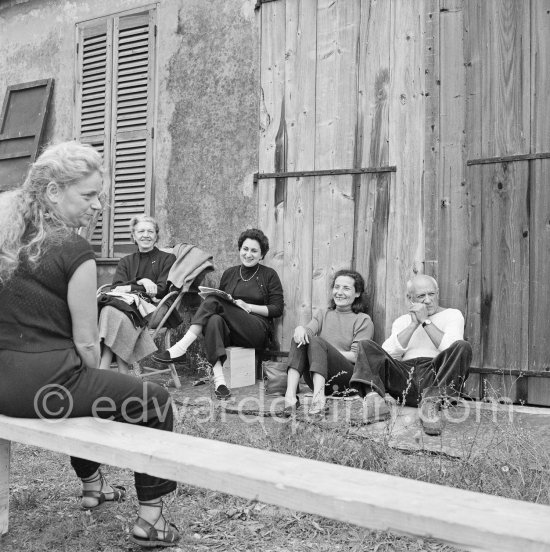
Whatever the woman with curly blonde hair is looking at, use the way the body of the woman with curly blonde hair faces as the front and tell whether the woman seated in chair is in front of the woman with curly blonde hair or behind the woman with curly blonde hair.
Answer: in front

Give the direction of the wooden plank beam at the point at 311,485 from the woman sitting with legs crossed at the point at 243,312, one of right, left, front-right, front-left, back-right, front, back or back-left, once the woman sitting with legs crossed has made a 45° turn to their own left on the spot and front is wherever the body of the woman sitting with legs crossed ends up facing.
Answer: front

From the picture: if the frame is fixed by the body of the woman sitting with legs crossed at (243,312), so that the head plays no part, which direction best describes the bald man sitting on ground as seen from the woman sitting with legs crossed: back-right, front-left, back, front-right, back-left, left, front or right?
left

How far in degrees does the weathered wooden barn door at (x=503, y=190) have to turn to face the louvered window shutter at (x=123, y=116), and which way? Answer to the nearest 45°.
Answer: approximately 90° to its right

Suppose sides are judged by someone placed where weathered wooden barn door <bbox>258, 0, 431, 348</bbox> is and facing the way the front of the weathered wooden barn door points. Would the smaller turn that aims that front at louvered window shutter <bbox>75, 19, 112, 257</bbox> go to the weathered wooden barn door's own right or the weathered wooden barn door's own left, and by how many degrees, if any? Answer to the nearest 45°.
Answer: approximately 135° to the weathered wooden barn door's own right

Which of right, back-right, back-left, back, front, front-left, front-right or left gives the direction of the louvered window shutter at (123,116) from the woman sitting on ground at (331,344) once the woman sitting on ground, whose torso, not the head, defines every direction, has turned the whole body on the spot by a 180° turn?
left

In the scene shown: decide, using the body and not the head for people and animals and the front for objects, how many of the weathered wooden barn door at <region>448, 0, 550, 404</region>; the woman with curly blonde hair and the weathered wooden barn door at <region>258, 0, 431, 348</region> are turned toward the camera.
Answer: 2

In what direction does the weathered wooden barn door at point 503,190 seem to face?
toward the camera

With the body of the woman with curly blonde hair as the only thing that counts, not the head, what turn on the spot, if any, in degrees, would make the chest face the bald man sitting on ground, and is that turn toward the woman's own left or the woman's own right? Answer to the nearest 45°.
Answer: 0° — they already face them

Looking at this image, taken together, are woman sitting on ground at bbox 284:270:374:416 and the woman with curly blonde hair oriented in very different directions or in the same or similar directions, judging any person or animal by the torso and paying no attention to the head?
very different directions

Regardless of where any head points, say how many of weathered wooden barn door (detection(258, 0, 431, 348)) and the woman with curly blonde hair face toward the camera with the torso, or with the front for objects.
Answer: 1

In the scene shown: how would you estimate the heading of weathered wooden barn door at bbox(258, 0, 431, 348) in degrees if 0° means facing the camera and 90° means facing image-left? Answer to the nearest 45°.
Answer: approximately 0°

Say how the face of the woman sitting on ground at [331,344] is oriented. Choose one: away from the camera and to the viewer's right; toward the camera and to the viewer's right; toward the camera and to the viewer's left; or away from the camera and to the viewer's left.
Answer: toward the camera and to the viewer's left

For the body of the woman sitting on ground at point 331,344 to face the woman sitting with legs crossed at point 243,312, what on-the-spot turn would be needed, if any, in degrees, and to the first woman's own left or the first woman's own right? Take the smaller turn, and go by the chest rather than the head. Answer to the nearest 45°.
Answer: approximately 90° to the first woman's own right
